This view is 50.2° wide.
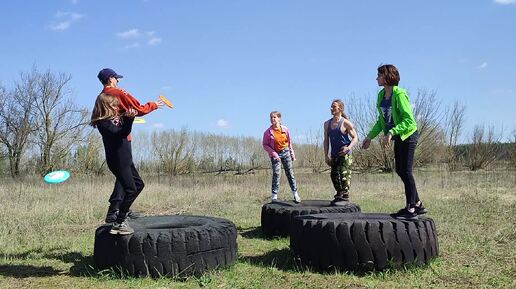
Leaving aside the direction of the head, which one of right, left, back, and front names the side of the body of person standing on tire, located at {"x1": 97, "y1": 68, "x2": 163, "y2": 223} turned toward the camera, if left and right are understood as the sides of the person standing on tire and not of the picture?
right

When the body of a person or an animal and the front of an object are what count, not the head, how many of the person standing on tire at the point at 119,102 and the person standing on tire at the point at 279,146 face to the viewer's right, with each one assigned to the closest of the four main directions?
1

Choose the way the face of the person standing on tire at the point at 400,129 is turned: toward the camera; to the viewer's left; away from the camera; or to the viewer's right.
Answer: to the viewer's left

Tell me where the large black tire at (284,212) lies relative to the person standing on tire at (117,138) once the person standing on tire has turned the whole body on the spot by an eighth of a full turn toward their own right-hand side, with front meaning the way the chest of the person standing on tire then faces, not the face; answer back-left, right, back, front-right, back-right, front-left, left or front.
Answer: left

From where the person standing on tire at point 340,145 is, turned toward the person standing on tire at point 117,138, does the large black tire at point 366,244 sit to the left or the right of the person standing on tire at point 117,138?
left

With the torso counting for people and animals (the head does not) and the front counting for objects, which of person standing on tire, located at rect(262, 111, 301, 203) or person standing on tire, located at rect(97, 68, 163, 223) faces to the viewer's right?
person standing on tire, located at rect(97, 68, 163, 223)

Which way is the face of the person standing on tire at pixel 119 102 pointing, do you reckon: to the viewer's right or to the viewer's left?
to the viewer's right

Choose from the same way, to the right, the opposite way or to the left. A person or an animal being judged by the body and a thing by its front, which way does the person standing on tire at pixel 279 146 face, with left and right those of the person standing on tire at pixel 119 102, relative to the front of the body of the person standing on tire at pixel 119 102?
to the right

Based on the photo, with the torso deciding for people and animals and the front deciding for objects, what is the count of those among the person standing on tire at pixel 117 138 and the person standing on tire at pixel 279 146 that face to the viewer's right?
1

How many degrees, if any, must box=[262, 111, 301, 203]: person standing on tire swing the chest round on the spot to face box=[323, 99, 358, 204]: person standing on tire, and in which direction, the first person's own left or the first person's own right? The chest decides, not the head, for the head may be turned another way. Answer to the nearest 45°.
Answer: approximately 45° to the first person's own left

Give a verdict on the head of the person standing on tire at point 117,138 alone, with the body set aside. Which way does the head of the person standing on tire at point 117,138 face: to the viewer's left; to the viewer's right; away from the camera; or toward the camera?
away from the camera

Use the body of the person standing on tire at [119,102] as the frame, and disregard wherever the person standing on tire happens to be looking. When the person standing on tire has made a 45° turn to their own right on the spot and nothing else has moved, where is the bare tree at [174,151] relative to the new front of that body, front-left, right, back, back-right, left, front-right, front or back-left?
back-left
